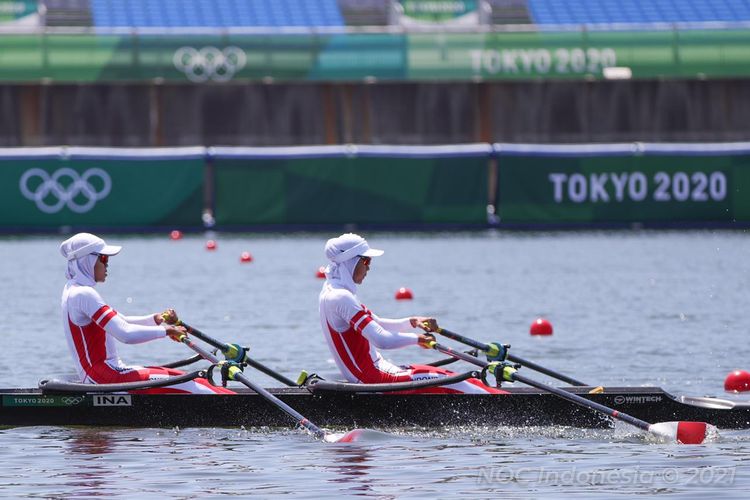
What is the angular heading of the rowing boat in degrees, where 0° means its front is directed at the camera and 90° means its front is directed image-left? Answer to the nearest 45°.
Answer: approximately 90°

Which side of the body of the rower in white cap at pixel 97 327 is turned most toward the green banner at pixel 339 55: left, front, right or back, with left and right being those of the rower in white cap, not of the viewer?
left

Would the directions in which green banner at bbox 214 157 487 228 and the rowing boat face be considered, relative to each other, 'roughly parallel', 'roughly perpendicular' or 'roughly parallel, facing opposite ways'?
roughly perpendicular

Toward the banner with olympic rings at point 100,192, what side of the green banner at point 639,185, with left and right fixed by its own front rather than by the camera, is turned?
right

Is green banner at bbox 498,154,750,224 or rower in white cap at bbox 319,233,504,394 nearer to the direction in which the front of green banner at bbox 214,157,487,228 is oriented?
the rower in white cap

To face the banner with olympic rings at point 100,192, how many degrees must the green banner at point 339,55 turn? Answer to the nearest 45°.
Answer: approximately 45° to its right

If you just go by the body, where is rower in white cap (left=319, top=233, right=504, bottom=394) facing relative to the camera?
to the viewer's right

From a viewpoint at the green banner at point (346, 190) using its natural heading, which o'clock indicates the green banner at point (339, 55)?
the green banner at point (339, 55) is roughly at 6 o'clock from the green banner at point (346, 190).

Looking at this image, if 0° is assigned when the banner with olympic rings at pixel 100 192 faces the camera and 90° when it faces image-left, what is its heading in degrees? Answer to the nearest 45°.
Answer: approximately 0°

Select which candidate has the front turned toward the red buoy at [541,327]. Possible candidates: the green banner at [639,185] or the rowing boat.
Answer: the green banner
